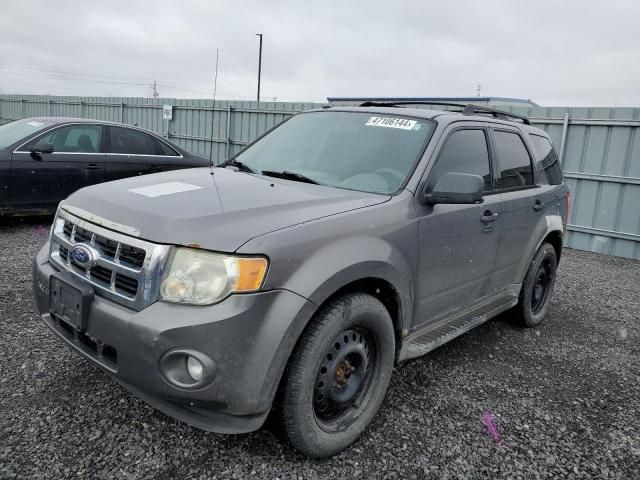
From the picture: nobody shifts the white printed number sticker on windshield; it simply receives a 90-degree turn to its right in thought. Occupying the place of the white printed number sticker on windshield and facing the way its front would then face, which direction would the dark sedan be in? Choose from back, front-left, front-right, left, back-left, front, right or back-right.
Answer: front

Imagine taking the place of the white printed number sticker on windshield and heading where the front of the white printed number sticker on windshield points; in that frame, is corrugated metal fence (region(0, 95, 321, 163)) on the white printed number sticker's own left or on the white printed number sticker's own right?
on the white printed number sticker's own right

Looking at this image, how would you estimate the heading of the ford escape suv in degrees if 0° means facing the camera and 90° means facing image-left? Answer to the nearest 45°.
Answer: approximately 45°

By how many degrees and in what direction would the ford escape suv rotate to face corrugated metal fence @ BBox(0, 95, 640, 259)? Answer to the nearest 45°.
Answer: approximately 180°

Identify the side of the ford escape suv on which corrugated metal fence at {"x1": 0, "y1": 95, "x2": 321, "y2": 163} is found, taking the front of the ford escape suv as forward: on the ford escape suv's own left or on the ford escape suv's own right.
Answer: on the ford escape suv's own right
